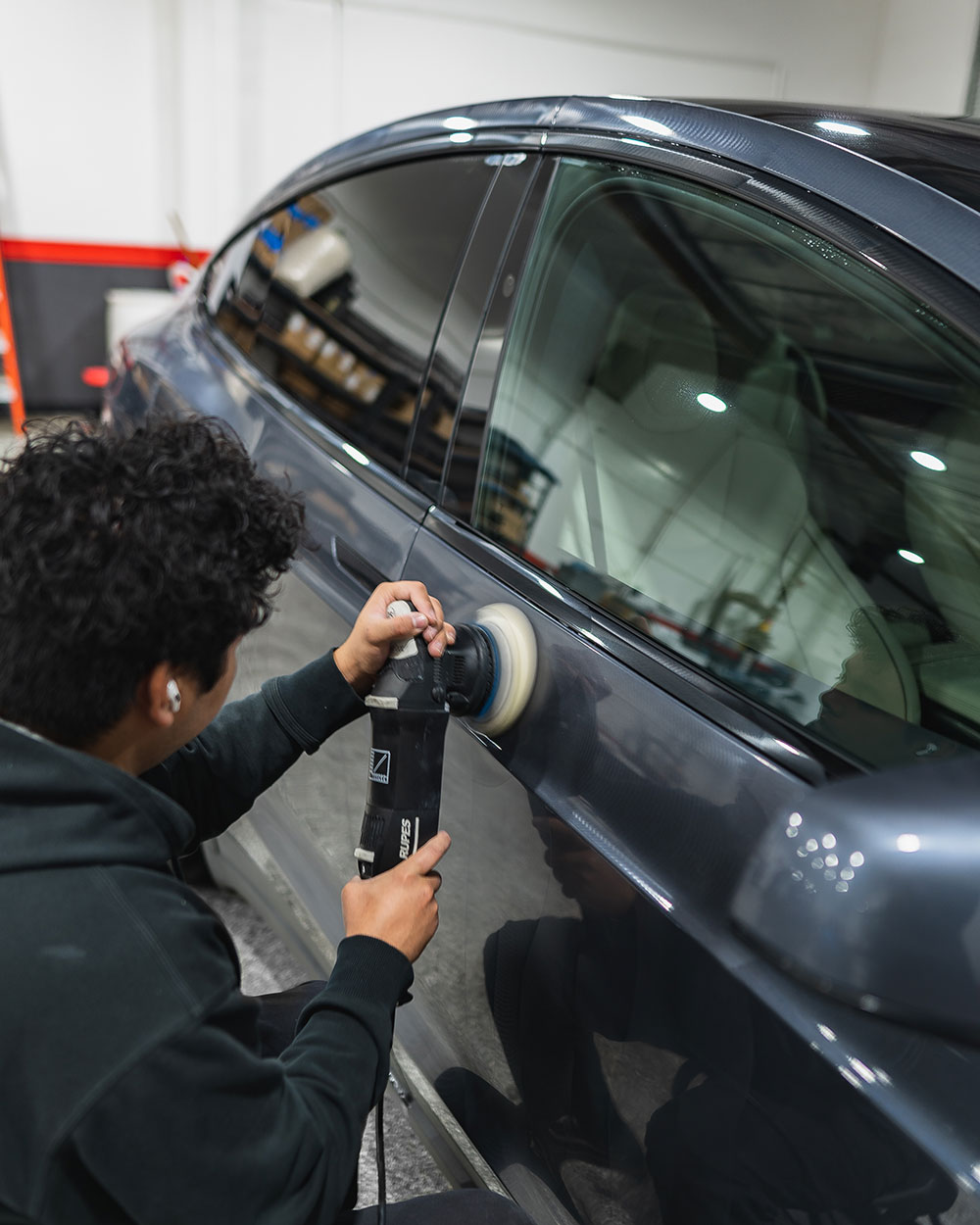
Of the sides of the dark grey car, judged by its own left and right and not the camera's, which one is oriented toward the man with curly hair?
right

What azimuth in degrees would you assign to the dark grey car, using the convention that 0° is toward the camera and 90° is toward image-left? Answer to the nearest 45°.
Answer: approximately 315°

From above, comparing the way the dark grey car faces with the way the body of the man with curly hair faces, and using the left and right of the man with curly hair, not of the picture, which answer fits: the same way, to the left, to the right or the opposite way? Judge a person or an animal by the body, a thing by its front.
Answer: to the right

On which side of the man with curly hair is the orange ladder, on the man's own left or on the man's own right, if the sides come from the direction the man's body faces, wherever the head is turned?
on the man's own left

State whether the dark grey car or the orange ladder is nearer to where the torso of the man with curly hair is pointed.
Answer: the dark grey car

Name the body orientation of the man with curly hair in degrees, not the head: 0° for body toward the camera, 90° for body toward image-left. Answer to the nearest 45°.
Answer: approximately 225°

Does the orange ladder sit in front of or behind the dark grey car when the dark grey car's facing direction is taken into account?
behind

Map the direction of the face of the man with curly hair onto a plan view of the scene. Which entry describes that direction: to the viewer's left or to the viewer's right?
to the viewer's right
